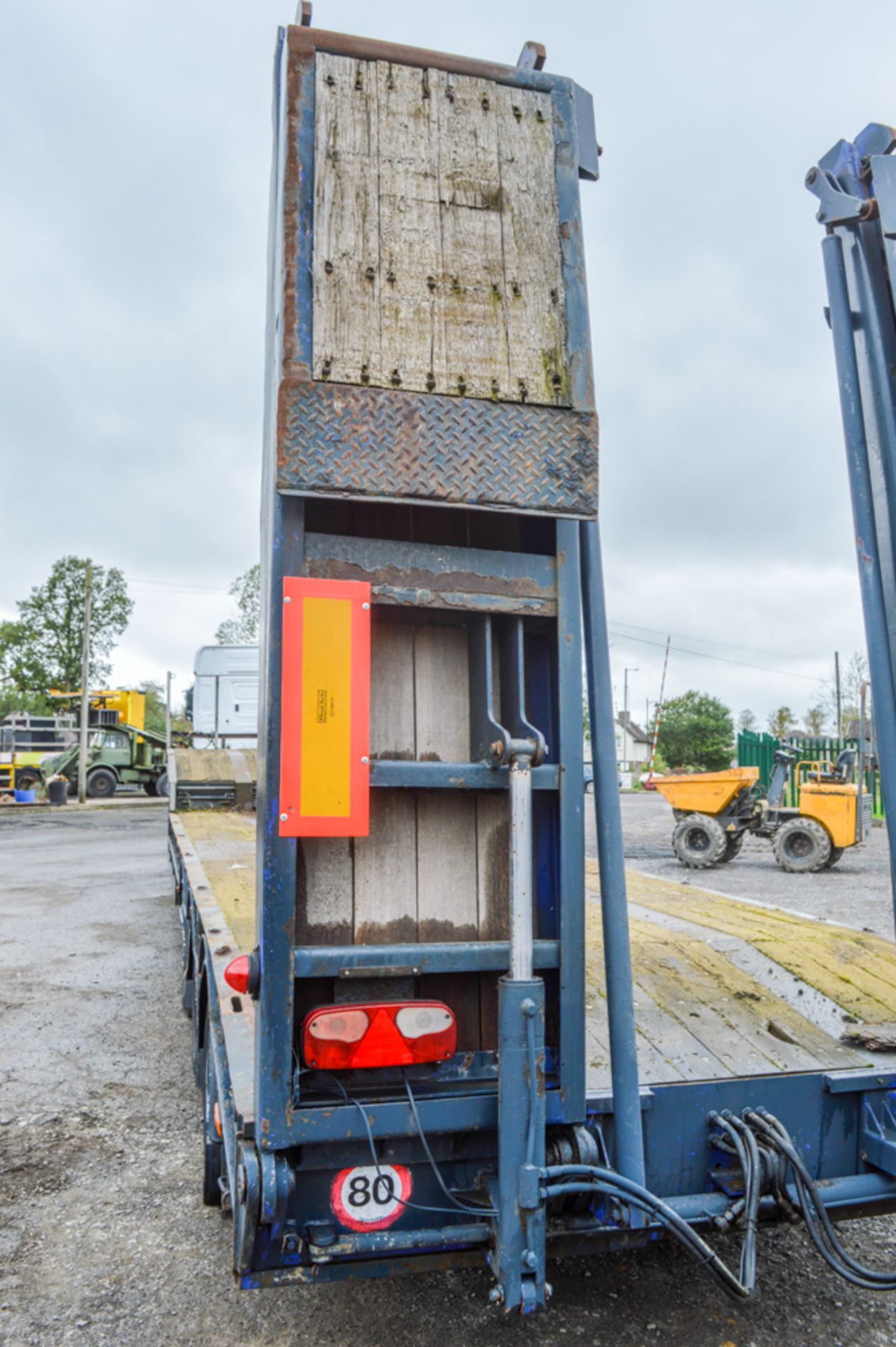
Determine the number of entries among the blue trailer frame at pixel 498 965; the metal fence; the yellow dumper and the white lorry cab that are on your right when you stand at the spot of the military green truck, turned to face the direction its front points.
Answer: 0

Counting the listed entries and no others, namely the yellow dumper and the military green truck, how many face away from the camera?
0

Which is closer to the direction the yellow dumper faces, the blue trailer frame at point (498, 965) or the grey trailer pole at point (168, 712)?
the grey trailer pole

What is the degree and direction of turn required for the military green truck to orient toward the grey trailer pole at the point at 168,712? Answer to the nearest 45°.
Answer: approximately 135° to its left

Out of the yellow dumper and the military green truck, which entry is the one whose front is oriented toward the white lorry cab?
the yellow dumper

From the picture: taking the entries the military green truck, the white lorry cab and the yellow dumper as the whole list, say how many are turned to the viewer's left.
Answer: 2

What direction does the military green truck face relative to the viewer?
to the viewer's left

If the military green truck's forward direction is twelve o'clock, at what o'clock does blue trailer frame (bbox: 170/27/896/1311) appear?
The blue trailer frame is roughly at 9 o'clock from the military green truck.

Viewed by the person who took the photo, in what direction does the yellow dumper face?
facing to the left of the viewer
